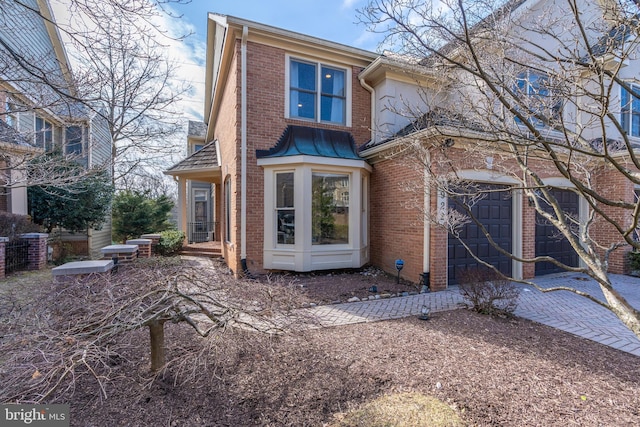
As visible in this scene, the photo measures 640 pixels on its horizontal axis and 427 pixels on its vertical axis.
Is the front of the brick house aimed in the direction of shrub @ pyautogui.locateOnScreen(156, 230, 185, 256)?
no

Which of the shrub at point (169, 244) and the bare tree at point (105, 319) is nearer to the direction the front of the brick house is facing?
the bare tree

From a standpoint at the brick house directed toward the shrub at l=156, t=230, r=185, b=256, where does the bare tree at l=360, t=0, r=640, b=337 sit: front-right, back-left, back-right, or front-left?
back-left

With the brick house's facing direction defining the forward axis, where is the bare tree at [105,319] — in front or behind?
in front

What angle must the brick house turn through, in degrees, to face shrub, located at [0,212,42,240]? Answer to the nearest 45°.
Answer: approximately 90° to its right

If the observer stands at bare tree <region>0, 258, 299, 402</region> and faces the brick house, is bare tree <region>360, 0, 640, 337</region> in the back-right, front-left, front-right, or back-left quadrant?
front-right

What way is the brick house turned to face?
toward the camera

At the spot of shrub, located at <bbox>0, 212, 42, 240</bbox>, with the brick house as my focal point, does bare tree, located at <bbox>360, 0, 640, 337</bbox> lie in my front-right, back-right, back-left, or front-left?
front-right

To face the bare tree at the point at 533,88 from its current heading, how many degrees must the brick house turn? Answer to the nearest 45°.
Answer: approximately 45° to its left
